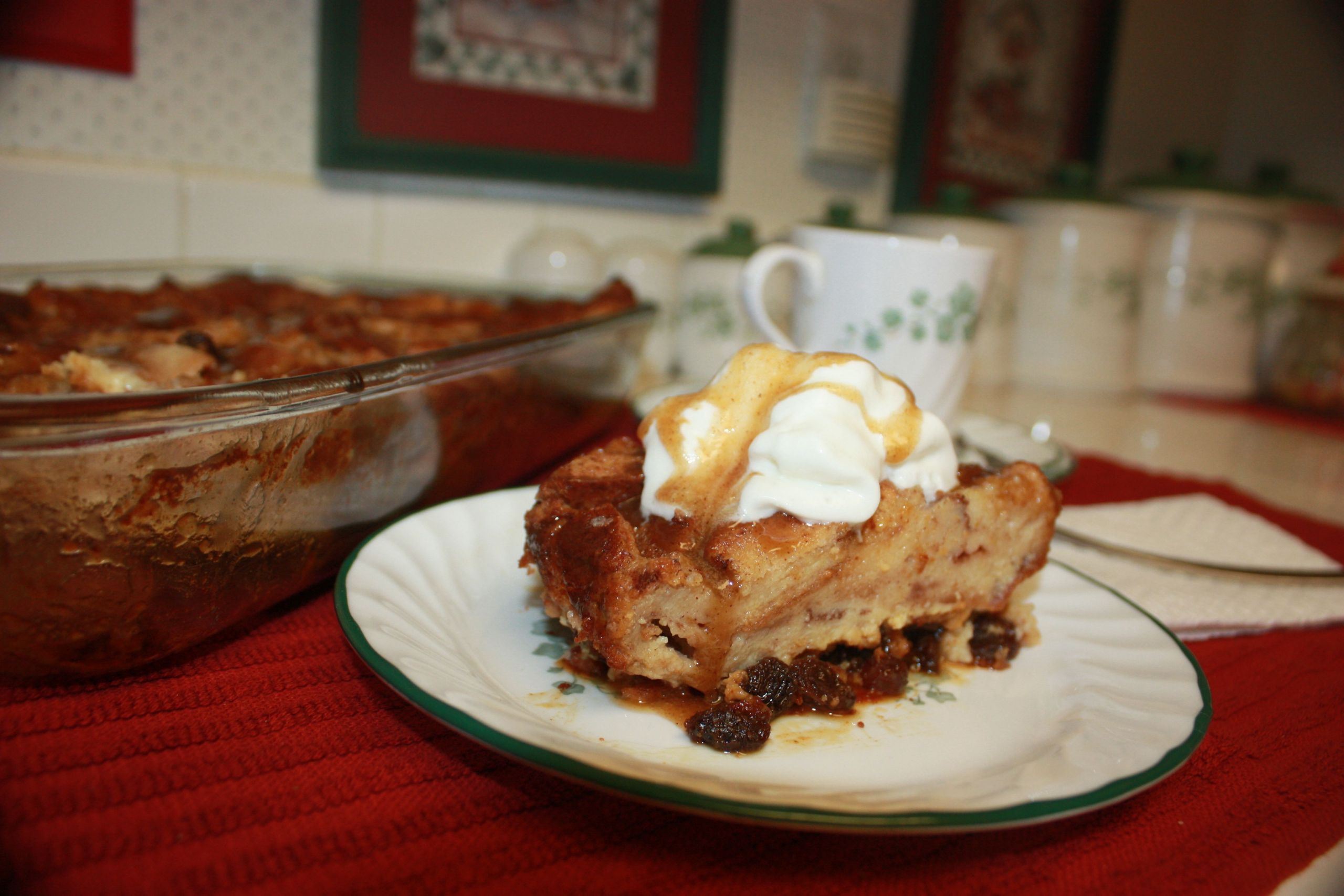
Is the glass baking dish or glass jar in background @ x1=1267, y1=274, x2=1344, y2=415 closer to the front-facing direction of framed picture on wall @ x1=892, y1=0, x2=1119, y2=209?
the glass baking dish
